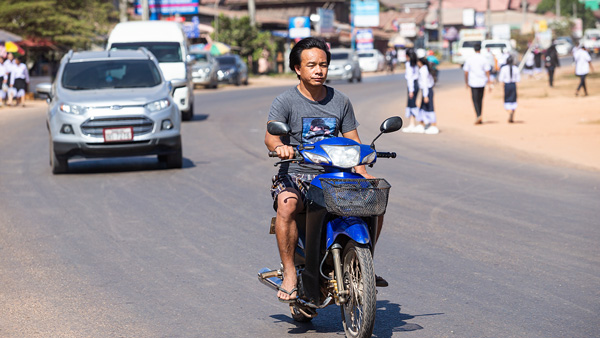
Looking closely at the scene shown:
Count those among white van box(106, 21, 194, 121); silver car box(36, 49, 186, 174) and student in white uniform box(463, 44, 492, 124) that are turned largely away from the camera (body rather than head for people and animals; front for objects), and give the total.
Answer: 1

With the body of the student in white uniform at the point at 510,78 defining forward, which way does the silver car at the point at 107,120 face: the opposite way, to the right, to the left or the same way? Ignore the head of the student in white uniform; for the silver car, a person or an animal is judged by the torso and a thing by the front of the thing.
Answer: the opposite way

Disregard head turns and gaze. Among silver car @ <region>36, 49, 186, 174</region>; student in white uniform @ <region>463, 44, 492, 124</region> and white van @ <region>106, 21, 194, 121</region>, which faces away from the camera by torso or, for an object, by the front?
the student in white uniform

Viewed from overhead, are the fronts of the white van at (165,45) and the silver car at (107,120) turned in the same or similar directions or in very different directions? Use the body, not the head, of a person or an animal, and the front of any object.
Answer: same or similar directions

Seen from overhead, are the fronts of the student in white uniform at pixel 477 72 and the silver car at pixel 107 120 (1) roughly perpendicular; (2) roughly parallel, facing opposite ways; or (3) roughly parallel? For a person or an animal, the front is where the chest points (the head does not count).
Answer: roughly parallel, facing opposite ways

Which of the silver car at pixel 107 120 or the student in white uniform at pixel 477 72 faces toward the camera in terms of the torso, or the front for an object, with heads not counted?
the silver car

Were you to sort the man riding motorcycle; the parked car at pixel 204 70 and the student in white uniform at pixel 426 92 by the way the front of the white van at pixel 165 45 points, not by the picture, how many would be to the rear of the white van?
1

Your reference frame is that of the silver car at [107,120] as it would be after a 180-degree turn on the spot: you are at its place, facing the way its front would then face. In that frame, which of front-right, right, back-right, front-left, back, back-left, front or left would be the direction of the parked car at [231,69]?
front

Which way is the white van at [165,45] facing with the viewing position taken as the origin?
facing the viewer

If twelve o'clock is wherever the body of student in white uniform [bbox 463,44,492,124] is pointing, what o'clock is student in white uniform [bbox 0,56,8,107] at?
student in white uniform [bbox 0,56,8,107] is roughly at 10 o'clock from student in white uniform [bbox 463,44,492,124].

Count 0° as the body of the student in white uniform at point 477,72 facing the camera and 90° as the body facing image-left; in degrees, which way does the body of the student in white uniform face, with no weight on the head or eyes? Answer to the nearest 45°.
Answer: approximately 180°

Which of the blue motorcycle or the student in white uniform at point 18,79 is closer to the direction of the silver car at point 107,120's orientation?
the blue motorcycle

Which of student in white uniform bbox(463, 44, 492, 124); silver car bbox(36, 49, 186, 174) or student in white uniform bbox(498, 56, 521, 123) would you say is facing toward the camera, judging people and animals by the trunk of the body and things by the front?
the silver car
